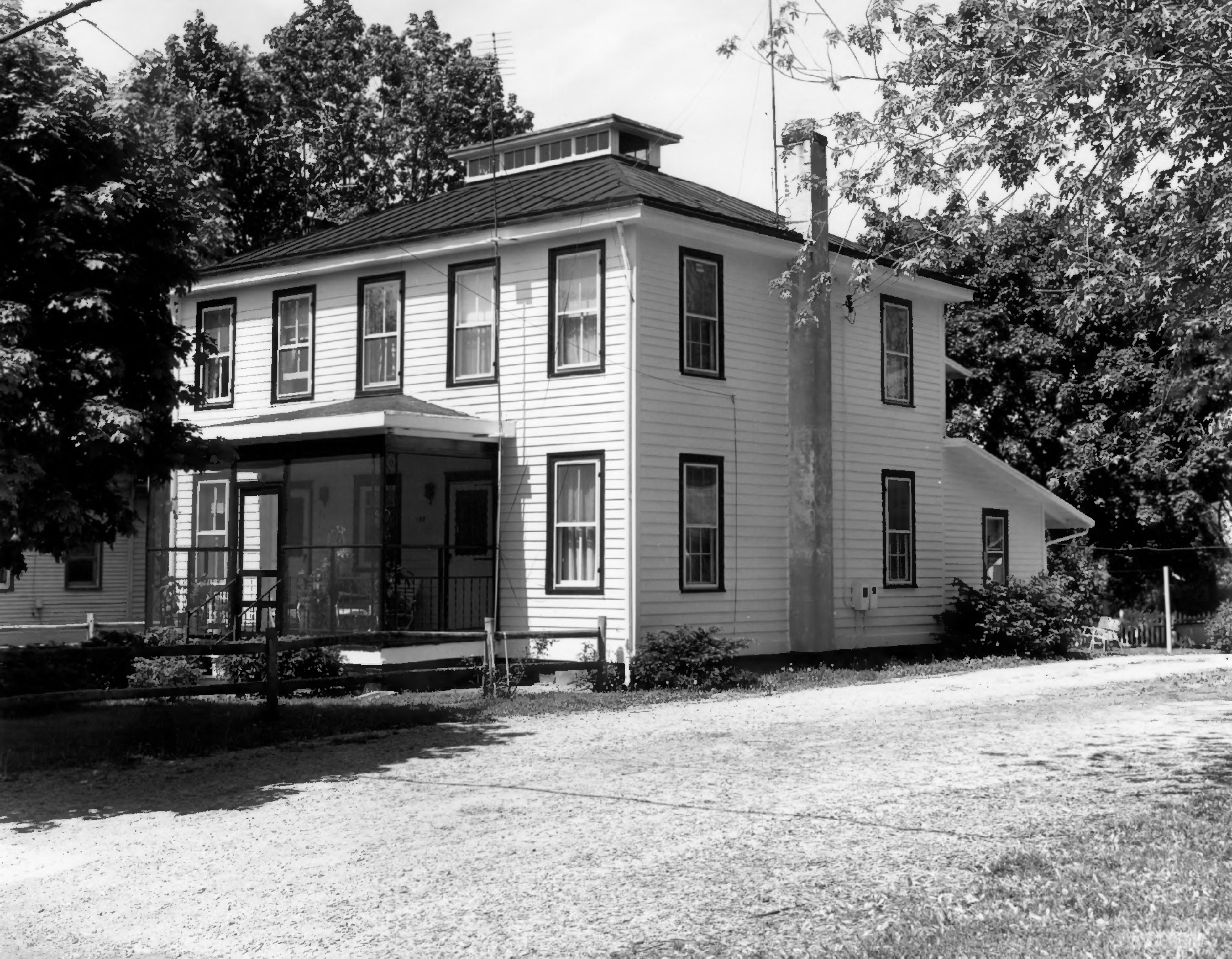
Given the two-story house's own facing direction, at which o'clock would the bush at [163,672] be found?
The bush is roughly at 1 o'clock from the two-story house.

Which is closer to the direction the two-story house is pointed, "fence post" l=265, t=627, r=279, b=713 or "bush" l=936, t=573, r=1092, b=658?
the fence post

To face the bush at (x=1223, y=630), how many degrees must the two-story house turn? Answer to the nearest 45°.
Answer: approximately 180°

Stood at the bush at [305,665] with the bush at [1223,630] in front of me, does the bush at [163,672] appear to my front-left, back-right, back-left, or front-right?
back-left

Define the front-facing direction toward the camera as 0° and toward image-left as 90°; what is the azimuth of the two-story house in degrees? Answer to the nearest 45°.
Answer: approximately 45°

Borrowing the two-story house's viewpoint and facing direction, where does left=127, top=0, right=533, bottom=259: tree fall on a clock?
The tree is roughly at 4 o'clock from the two-story house.
